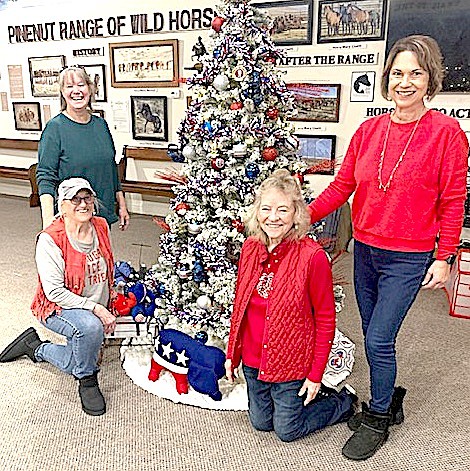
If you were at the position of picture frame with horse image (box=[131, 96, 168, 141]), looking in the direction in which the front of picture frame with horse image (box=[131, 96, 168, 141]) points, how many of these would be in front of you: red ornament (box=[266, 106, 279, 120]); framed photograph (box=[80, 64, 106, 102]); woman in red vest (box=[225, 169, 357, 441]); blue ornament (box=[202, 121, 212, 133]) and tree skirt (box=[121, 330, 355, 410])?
4

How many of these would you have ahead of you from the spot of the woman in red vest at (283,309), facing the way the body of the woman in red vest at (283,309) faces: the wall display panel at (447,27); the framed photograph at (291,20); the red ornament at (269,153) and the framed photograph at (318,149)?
0

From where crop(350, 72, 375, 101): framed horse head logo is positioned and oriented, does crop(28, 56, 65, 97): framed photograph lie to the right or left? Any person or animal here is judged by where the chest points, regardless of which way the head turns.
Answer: on its right

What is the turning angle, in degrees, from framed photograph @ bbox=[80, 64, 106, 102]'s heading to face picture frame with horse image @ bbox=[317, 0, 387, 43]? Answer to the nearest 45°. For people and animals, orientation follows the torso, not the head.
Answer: approximately 45° to its left

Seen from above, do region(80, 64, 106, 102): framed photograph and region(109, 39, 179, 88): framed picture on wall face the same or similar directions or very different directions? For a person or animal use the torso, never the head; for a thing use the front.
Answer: same or similar directions

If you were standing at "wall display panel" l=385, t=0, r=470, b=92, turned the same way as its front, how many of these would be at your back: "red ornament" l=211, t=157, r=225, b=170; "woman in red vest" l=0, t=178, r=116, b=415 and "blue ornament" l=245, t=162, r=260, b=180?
0

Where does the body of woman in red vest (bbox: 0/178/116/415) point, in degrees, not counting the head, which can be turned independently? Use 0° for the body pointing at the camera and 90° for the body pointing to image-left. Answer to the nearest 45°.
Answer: approximately 315°

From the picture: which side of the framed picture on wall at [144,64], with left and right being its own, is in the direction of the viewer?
front

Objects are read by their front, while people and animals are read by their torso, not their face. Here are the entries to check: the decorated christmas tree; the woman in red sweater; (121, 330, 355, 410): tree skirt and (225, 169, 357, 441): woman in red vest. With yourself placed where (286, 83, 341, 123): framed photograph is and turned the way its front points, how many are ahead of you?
4

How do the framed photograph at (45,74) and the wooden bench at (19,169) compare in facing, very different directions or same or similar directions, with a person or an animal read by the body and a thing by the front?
same or similar directions

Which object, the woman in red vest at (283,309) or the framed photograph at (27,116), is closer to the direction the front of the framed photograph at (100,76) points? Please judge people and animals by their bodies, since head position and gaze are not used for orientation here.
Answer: the woman in red vest

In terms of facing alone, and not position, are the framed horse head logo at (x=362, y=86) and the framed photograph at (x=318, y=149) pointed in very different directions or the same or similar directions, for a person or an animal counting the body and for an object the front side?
same or similar directions

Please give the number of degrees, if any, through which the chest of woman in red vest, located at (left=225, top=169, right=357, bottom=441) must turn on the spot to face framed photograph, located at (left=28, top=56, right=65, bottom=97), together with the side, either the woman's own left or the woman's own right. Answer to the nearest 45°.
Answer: approximately 90° to the woman's own right

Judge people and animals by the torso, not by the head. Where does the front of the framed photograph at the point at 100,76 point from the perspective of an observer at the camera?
facing the viewer

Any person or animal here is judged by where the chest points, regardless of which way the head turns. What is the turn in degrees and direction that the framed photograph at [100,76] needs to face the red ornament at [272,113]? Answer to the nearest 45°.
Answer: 0° — it already faces it

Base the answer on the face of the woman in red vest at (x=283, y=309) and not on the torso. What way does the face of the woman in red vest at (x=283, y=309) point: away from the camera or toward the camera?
toward the camera

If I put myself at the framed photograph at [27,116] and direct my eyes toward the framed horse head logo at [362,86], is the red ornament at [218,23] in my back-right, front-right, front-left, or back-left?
front-right

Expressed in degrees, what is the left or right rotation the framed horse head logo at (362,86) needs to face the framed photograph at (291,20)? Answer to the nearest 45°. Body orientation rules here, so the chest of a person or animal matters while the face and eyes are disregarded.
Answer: approximately 90° to its right

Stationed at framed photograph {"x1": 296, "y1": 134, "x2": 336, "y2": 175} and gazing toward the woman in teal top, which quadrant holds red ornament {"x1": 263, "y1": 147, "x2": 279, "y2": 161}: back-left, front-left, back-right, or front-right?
front-left

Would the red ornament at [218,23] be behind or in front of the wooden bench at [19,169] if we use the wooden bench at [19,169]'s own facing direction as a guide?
in front

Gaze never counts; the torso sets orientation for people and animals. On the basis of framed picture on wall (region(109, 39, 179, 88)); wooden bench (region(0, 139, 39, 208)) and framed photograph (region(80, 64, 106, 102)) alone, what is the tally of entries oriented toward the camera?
3
